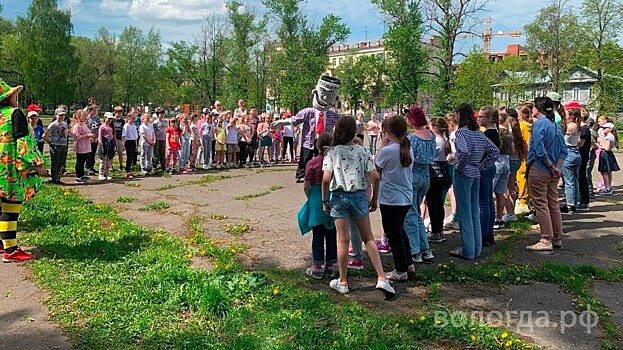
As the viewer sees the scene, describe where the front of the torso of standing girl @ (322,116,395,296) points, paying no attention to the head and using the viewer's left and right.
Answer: facing away from the viewer

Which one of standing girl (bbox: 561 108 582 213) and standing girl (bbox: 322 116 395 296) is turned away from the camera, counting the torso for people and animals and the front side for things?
standing girl (bbox: 322 116 395 296)

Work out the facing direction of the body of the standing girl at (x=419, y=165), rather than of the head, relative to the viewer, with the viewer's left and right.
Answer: facing away from the viewer and to the left of the viewer

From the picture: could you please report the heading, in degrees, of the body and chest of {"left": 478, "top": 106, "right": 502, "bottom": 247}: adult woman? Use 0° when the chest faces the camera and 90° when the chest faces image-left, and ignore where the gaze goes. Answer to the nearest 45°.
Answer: approximately 90°

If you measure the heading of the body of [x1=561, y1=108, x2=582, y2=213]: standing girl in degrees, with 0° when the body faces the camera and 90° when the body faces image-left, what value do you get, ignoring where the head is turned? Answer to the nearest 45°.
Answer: approximately 90°

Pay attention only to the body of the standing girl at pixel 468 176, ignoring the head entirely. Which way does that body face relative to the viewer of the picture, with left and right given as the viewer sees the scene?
facing away from the viewer and to the left of the viewer

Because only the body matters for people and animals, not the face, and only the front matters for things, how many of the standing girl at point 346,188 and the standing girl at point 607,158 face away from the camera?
1

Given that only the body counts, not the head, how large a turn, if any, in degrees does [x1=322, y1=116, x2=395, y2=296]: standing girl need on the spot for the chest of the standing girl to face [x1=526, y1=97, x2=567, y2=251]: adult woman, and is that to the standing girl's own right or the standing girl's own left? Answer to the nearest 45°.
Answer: approximately 45° to the standing girl's own right

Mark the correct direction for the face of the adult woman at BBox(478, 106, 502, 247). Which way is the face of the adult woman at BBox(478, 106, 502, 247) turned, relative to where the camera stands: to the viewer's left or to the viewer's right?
to the viewer's left

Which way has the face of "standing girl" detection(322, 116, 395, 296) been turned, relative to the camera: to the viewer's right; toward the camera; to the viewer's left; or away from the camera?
away from the camera

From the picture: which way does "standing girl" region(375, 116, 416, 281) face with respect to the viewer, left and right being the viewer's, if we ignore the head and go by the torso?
facing away from the viewer and to the left of the viewer

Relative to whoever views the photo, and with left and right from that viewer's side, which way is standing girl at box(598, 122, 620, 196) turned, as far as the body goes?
facing to the left of the viewer
